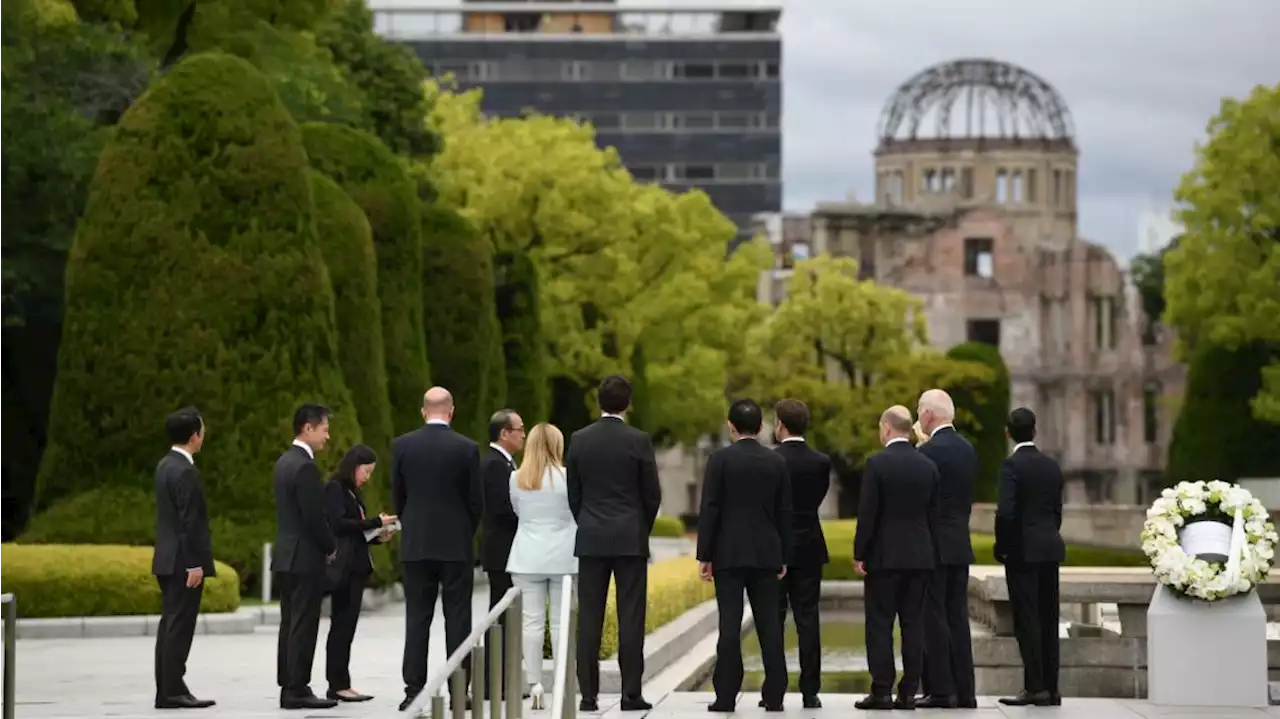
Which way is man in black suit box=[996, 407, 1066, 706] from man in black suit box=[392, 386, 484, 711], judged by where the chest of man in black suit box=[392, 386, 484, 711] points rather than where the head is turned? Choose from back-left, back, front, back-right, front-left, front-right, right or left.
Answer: right

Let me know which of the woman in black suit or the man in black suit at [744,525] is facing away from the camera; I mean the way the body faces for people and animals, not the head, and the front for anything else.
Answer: the man in black suit

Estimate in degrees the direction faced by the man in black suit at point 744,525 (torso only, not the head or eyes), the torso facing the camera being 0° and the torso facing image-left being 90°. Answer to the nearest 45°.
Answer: approximately 180°

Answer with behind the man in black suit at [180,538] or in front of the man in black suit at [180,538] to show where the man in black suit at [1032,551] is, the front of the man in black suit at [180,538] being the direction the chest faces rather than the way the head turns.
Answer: in front

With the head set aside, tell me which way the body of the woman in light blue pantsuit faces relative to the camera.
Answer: away from the camera

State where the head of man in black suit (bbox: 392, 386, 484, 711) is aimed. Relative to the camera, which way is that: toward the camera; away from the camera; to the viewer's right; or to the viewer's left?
away from the camera

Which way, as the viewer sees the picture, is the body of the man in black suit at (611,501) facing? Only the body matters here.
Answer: away from the camera

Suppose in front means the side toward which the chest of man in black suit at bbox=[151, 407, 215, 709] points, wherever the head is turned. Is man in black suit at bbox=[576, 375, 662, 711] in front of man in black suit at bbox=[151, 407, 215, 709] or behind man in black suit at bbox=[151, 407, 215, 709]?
in front

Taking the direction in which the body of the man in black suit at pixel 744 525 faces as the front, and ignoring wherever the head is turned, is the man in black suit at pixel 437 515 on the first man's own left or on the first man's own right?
on the first man's own left

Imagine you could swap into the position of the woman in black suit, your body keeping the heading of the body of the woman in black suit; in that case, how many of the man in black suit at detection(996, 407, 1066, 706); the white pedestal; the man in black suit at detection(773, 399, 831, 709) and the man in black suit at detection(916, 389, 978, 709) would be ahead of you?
4

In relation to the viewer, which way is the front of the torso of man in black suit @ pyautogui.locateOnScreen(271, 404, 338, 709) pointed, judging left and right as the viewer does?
facing to the right of the viewer

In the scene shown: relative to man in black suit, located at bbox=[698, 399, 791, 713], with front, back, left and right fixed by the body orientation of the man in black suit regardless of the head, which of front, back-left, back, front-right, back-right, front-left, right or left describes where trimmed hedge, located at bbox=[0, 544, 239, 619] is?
front-left

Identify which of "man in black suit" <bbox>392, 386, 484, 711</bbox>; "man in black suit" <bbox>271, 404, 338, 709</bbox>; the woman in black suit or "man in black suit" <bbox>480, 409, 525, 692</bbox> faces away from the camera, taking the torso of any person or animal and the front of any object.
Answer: "man in black suit" <bbox>392, 386, 484, 711</bbox>

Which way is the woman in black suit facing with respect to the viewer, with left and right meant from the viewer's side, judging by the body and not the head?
facing to the right of the viewer
